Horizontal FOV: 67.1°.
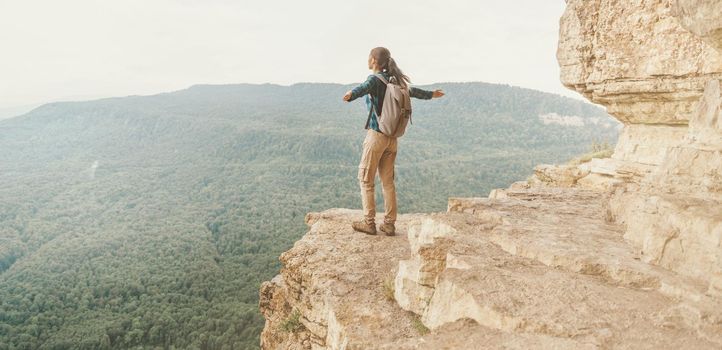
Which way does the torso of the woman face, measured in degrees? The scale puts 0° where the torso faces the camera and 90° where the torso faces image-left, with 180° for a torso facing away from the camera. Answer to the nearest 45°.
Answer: approximately 135°

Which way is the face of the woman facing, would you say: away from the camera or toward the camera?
away from the camera
